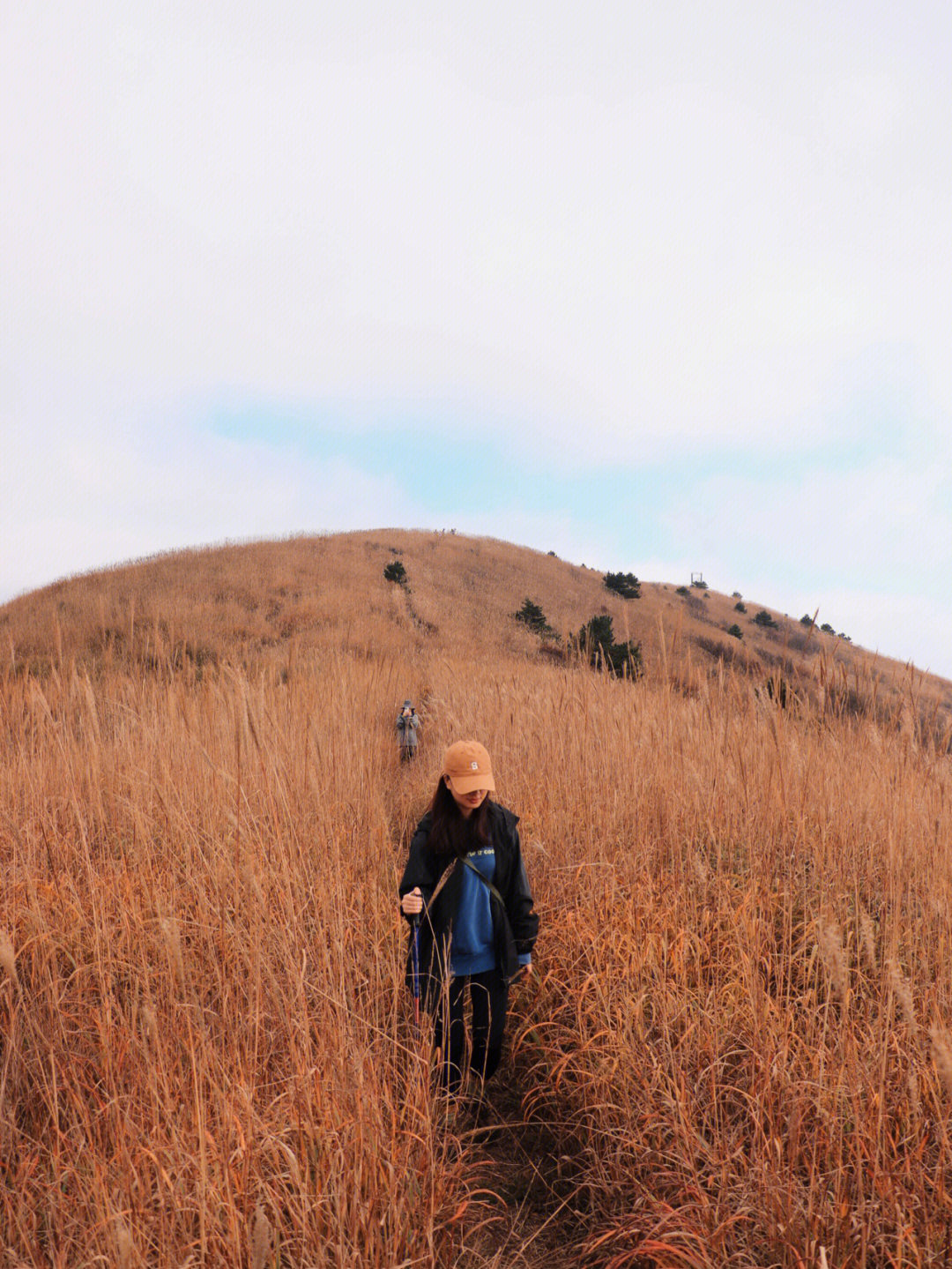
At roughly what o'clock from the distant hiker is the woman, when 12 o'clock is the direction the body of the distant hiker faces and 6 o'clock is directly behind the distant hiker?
The woman is roughly at 12 o'clock from the distant hiker.

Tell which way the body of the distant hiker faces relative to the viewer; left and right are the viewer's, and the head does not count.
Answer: facing the viewer

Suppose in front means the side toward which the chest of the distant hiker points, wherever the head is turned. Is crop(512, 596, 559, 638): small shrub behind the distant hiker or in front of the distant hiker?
behind
